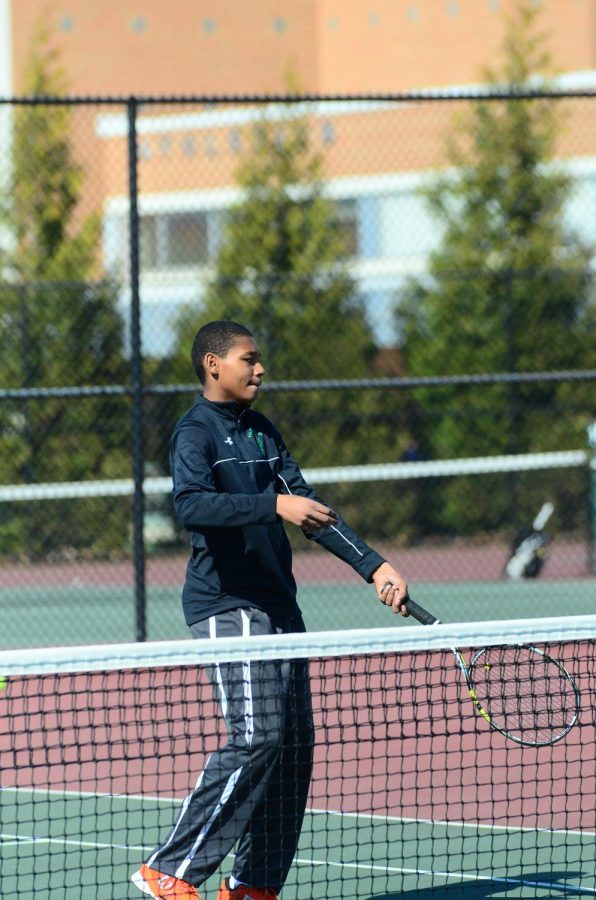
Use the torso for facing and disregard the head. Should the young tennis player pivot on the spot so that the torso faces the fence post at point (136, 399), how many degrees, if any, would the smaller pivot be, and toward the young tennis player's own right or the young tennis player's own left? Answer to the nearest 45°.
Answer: approximately 135° to the young tennis player's own left

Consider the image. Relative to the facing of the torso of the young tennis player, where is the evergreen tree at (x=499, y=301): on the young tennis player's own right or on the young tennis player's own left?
on the young tennis player's own left

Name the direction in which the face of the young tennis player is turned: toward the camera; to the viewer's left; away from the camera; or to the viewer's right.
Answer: to the viewer's right

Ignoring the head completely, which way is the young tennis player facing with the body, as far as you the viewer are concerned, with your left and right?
facing the viewer and to the right of the viewer

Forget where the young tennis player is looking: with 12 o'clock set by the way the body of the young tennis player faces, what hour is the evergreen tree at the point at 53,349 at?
The evergreen tree is roughly at 7 o'clock from the young tennis player.

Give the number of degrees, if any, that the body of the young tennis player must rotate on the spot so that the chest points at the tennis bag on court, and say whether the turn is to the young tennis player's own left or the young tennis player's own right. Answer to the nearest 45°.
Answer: approximately 135° to the young tennis player's own left
